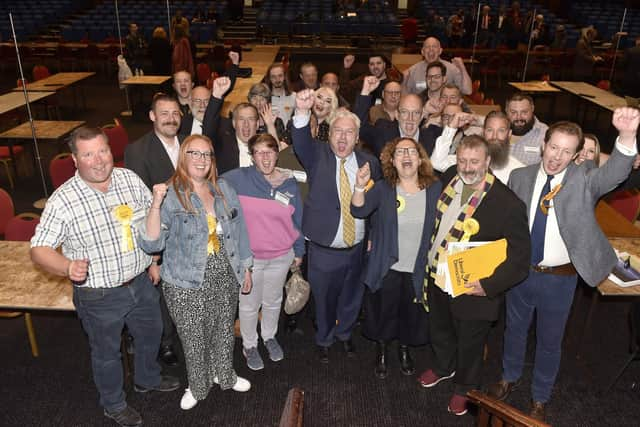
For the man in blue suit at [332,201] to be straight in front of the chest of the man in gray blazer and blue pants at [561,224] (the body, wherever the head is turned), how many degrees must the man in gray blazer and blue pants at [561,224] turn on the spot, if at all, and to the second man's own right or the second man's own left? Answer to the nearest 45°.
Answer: approximately 45° to the second man's own right

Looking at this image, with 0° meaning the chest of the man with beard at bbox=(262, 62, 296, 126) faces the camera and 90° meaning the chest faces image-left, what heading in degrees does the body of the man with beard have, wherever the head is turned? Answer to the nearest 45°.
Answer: approximately 0°

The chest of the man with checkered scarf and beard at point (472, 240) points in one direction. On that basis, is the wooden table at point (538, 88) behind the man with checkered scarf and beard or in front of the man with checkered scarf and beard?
behind

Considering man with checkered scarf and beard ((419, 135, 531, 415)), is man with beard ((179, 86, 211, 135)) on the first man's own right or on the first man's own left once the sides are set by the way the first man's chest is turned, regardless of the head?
on the first man's own right

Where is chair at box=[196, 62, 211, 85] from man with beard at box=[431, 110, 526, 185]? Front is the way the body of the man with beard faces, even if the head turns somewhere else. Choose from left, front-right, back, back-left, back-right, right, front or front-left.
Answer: back-right

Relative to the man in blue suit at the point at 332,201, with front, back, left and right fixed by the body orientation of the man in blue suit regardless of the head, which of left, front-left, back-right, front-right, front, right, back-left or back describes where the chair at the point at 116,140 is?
back-right

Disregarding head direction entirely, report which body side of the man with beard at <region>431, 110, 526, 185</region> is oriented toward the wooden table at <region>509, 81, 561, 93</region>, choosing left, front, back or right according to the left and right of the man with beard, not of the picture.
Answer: back
